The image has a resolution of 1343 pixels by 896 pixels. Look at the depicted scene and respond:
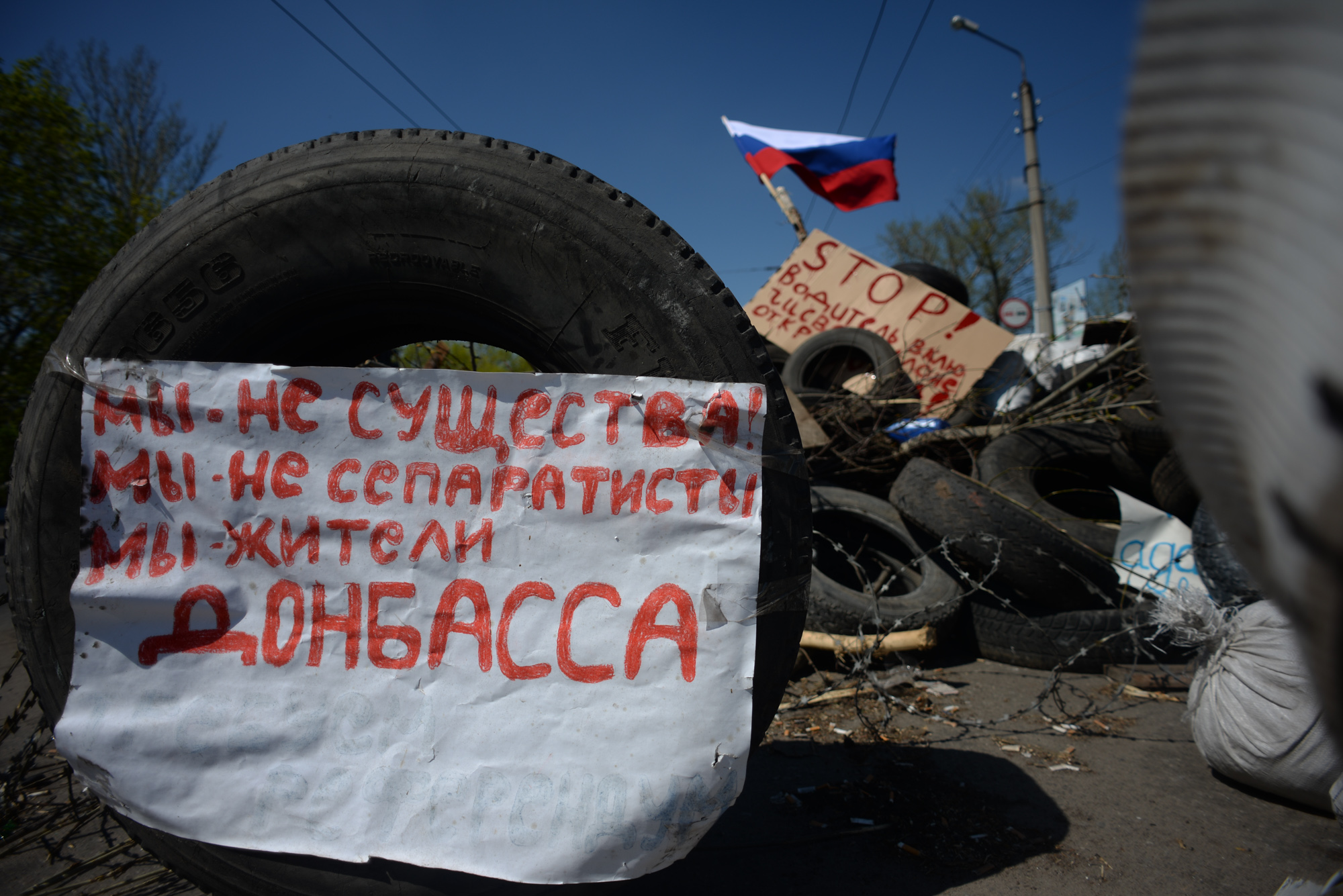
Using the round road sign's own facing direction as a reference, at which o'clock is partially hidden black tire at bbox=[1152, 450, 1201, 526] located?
The partially hidden black tire is roughly at 12 o'clock from the round road sign.

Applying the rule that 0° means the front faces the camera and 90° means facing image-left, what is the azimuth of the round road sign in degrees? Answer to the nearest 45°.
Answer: approximately 0°

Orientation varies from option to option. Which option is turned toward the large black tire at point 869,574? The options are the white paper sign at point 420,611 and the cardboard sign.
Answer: the cardboard sign

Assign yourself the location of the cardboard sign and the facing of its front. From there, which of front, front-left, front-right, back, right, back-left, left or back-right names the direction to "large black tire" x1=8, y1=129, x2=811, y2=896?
front

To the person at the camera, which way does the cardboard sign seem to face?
facing the viewer

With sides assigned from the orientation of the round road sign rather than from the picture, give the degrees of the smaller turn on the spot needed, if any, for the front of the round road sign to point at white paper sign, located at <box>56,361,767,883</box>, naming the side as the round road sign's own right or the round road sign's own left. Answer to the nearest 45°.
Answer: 0° — it already faces it

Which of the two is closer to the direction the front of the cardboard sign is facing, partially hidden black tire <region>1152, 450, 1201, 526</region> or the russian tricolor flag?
the partially hidden black tire

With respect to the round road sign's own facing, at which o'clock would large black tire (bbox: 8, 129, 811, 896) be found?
The large black tire is roughly at 12 o'clock from the round road sign.

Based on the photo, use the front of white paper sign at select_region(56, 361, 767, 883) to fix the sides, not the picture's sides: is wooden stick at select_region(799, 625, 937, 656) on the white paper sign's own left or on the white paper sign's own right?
on the white paper sign's own left

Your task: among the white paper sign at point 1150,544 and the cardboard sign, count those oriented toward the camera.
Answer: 2

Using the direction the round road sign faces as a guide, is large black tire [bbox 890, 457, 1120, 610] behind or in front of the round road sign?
in front

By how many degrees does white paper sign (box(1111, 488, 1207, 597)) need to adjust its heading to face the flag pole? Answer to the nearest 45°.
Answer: approximately 135° to its right

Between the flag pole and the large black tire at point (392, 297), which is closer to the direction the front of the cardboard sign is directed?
the large black tire

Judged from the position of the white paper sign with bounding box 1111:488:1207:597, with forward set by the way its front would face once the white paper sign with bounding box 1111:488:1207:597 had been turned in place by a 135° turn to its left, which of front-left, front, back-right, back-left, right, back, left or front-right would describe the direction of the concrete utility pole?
front-left

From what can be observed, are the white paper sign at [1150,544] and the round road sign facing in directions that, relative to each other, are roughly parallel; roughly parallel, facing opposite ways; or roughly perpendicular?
roughly parallel

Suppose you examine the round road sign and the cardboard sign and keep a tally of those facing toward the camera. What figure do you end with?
2

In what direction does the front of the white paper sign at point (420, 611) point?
toward the camera

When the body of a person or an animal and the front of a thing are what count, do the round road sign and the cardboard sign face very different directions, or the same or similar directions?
same or similar directions
